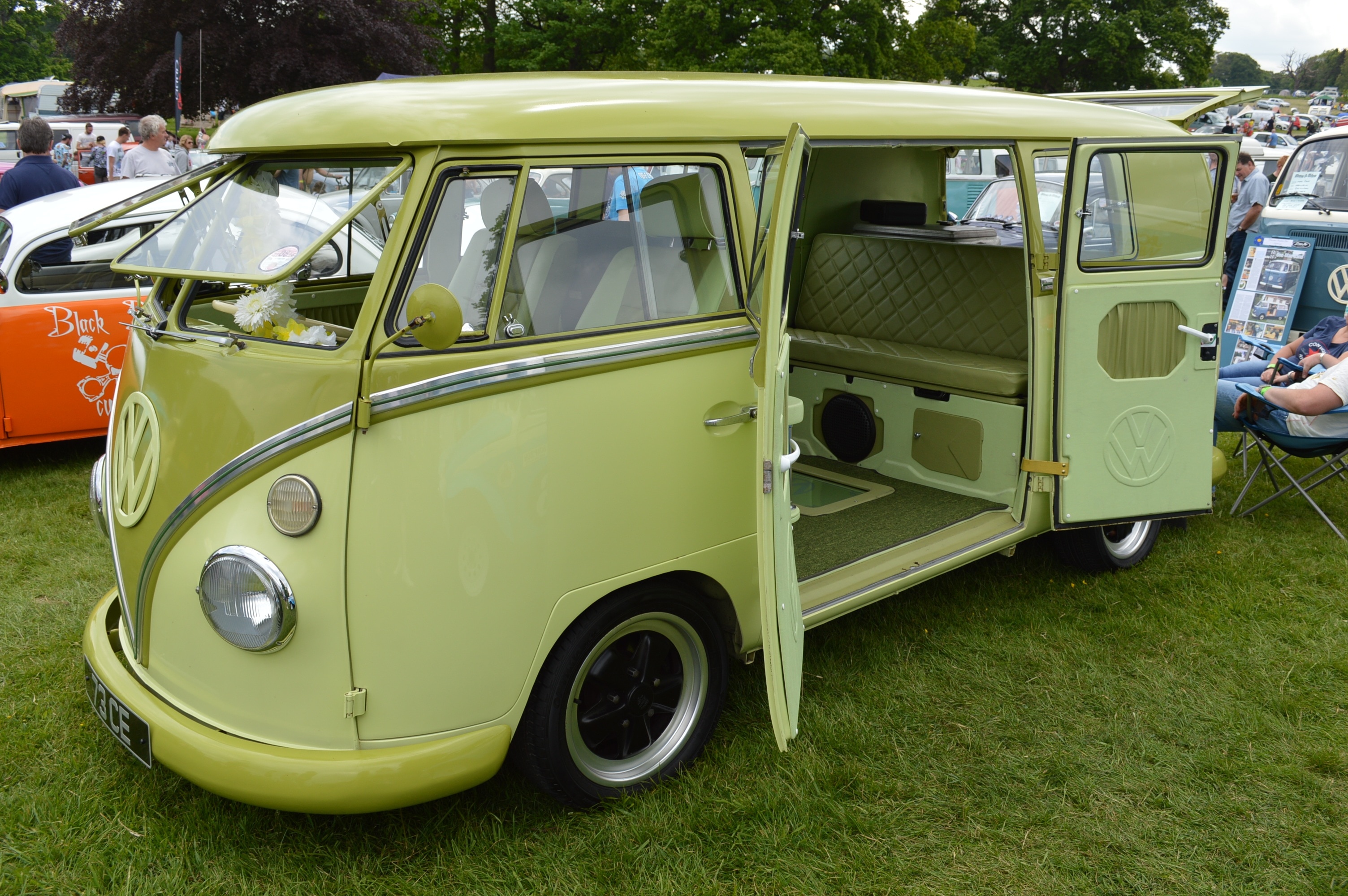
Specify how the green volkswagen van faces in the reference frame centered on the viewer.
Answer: facing the viewer and to the left of the viewer

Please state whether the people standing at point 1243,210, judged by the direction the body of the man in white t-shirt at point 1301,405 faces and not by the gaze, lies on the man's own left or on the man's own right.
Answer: on the man's own right

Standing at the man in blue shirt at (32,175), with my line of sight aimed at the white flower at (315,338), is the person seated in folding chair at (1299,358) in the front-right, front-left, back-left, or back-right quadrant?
front-left

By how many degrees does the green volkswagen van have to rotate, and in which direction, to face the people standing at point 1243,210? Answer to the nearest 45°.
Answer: approximately 180°

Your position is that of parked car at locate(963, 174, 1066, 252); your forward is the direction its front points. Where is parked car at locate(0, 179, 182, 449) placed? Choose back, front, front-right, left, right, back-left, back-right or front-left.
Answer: front

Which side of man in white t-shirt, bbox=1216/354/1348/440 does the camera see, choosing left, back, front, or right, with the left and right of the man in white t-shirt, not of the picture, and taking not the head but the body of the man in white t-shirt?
left

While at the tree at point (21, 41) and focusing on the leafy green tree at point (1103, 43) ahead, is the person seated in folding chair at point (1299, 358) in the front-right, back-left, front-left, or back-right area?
front-right
